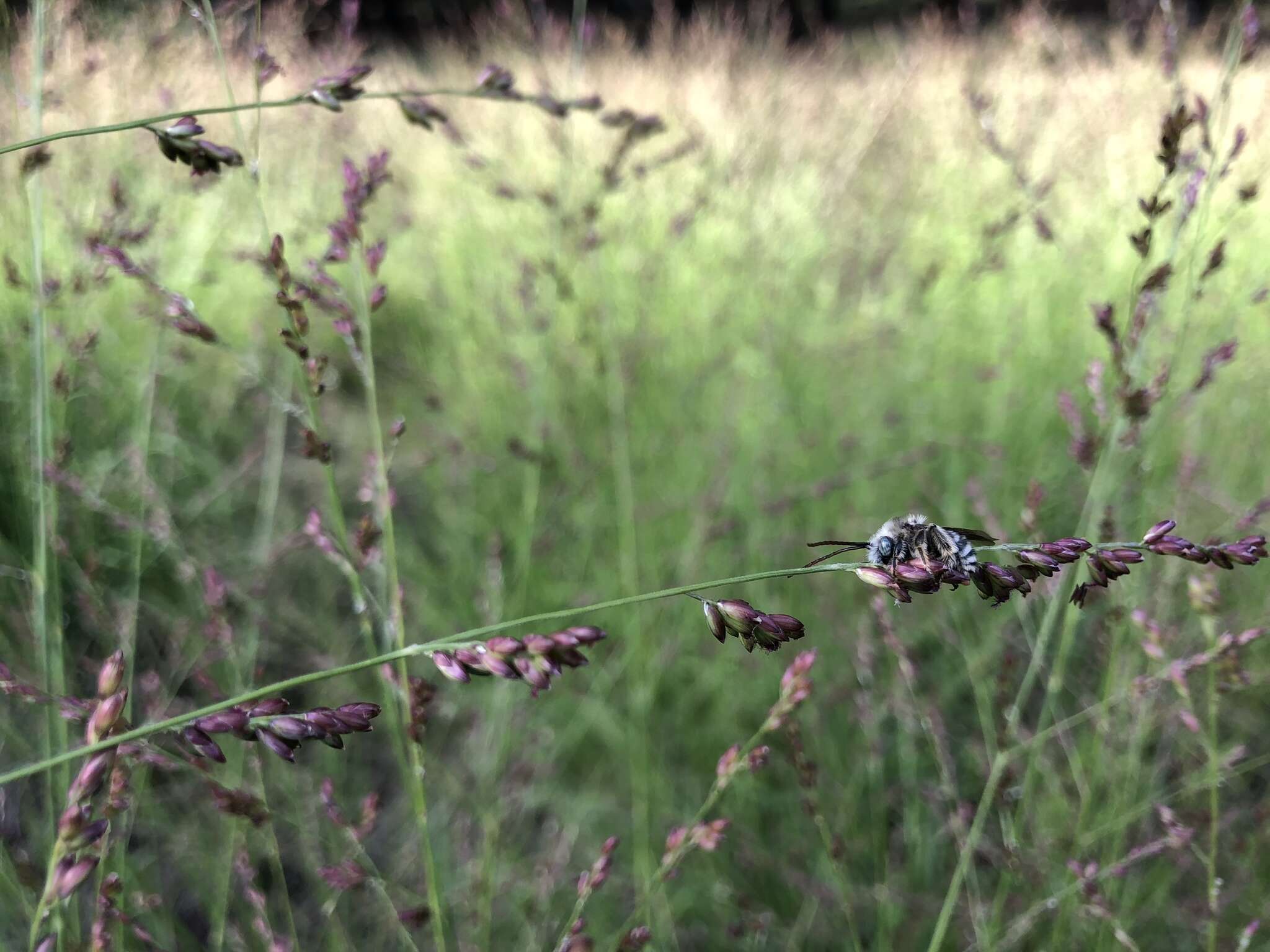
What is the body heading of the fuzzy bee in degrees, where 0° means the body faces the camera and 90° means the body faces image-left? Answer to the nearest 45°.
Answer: approximately 90°
